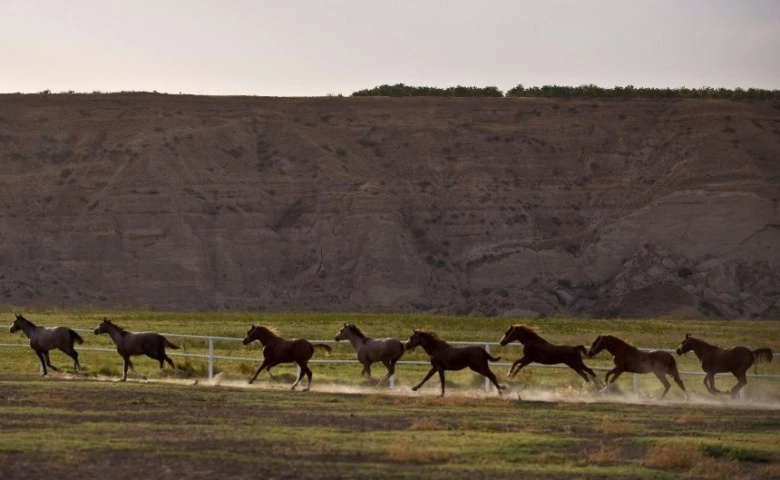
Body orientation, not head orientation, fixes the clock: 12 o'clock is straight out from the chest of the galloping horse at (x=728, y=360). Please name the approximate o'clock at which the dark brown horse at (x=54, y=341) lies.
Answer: The dark brown horse is roughly at 12 o'clock from the galloping horse.

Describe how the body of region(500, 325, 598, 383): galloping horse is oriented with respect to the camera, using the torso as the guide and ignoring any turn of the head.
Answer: to the viewer's left

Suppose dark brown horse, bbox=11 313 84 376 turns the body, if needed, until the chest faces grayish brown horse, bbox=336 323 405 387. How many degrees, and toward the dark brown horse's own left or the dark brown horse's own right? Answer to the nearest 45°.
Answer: approximately 135° to the dark brown horse's own left

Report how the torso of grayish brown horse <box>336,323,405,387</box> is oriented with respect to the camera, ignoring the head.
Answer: to the viewer's left

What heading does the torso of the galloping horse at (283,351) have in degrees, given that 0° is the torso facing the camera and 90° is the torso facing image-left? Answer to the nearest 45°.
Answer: approximately 90°

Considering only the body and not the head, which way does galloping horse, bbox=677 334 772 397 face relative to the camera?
to the viewer's left

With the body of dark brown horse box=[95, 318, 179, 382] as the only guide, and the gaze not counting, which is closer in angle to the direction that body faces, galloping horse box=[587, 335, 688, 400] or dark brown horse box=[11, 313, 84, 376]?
the dark brown horse

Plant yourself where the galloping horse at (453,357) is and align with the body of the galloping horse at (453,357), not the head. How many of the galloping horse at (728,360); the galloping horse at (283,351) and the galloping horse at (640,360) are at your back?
2

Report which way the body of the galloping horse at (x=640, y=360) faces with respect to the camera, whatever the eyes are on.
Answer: to the viewer's left

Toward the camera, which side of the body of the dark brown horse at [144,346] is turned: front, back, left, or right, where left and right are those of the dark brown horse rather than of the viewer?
left

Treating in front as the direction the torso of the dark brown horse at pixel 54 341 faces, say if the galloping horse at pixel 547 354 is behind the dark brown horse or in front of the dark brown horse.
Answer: behind

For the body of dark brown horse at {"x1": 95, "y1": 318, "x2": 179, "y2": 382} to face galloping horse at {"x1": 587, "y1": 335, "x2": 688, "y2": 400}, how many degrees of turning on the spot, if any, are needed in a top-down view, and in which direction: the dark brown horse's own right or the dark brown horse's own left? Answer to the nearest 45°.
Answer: approximately 135° to the dark brown horse's own left
